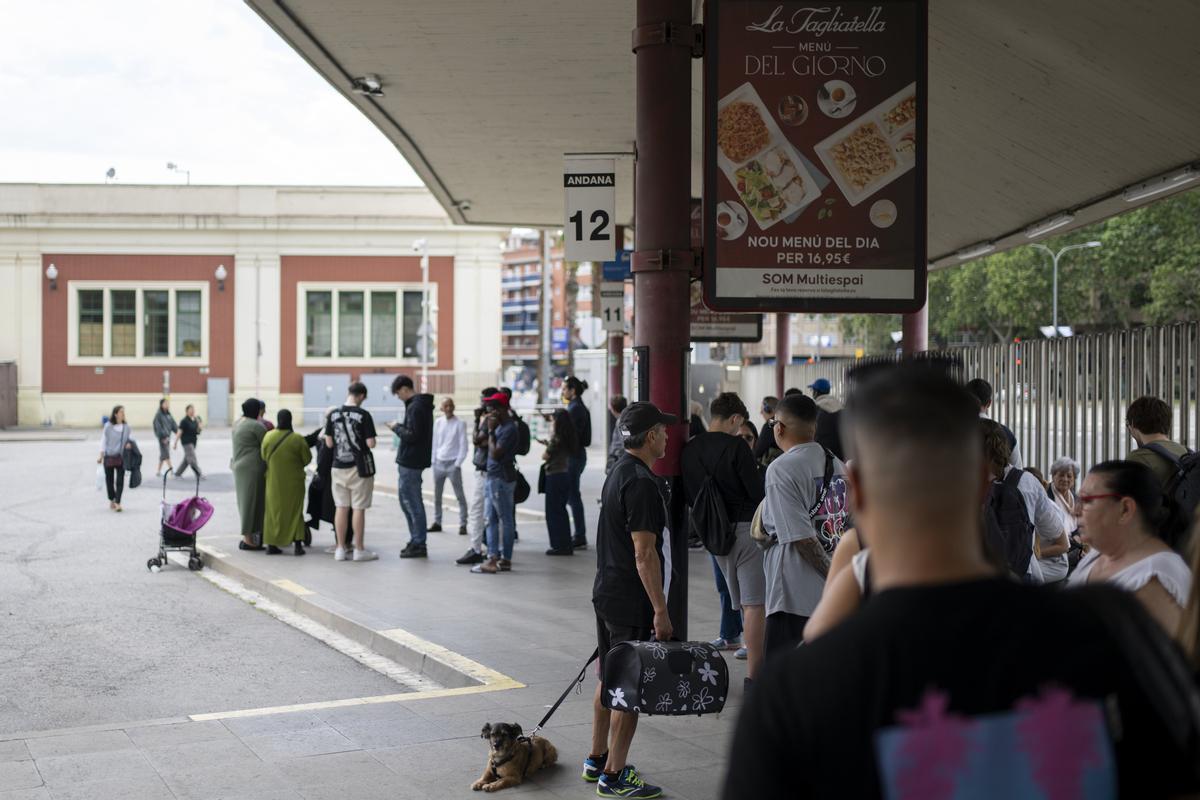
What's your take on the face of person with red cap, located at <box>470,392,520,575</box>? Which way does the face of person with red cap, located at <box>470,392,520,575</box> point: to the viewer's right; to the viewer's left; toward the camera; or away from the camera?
to the viewer's left

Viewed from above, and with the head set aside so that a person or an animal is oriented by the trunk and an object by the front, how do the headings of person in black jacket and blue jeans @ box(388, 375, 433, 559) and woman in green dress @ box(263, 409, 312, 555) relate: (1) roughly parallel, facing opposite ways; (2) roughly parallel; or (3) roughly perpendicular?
roughly perpendicular

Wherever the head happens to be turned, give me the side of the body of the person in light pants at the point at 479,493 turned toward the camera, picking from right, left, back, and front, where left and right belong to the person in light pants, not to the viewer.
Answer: left

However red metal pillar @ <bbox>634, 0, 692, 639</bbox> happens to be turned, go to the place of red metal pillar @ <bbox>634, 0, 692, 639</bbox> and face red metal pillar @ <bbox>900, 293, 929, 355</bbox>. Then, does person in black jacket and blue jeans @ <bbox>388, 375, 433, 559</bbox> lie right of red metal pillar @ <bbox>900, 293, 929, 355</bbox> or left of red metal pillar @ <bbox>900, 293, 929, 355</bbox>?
left

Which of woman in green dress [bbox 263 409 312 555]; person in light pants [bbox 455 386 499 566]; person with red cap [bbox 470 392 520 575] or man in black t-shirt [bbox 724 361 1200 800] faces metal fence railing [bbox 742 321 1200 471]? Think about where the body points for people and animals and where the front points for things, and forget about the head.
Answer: the man in black t-shirt

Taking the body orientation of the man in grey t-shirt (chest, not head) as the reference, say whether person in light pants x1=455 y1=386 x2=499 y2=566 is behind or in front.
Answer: in front

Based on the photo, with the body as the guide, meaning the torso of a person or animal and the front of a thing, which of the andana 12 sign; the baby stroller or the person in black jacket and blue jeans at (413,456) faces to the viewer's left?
the person in black jacket and blue jeans

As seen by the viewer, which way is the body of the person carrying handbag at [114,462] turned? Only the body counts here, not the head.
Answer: toward the camera

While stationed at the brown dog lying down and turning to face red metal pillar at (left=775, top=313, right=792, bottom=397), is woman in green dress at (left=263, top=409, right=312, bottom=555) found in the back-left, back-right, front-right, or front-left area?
front-left
